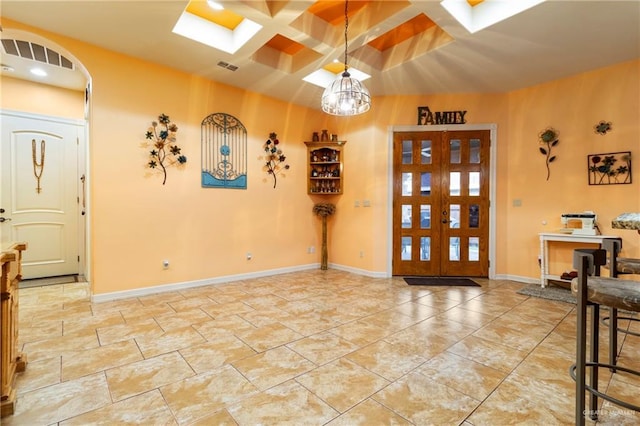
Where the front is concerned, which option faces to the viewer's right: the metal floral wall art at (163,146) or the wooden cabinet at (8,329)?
the wooden cabinet

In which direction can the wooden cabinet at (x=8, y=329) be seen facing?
to the viewer's right

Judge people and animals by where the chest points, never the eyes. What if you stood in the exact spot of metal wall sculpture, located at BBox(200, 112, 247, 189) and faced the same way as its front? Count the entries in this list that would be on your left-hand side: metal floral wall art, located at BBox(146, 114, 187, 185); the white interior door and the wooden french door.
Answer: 1

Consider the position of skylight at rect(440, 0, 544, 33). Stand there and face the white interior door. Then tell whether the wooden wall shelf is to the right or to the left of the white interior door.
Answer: right

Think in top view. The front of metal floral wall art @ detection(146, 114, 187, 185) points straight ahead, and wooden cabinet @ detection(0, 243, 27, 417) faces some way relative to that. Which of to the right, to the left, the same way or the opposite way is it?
to the left

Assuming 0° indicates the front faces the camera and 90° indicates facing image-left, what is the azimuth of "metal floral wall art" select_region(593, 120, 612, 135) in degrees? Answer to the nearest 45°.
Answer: approximately 0°

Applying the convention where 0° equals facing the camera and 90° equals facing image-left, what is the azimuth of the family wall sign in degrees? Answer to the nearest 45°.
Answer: approximately 0°

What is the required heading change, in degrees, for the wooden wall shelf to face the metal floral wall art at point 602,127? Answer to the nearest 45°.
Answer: approximately 45° to its left

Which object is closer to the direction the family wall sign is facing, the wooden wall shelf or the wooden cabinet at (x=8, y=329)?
the wooden cabinet

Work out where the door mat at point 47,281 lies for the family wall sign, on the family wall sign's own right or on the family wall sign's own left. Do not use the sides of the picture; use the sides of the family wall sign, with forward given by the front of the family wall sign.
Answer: on the family wall sign's own right
